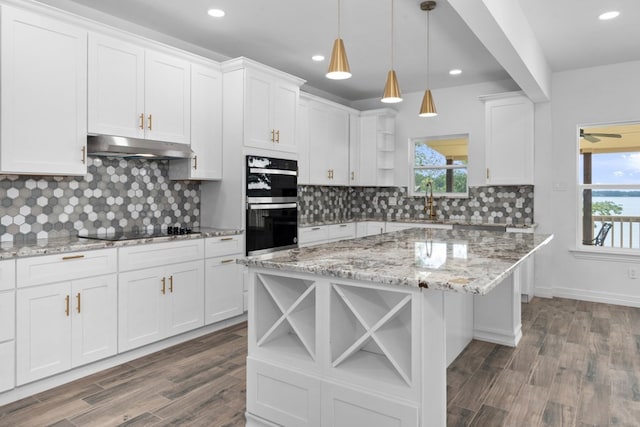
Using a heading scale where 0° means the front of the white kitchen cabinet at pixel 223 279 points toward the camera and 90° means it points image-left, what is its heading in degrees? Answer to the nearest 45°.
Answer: approximately 315°

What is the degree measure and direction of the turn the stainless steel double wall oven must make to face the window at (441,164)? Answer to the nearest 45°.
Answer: approximately 90° to its left

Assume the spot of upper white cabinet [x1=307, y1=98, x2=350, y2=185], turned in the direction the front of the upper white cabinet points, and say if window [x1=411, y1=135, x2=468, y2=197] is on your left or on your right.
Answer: on your left

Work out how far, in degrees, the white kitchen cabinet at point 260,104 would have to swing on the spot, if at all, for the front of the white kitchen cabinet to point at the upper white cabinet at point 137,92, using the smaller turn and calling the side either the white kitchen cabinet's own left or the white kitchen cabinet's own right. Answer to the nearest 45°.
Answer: approximately 90° to the white kitchen cabinet's own right

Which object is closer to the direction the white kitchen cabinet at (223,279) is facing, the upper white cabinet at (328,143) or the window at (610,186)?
the window

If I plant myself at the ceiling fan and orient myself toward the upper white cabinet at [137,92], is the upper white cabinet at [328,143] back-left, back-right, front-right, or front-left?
front-right

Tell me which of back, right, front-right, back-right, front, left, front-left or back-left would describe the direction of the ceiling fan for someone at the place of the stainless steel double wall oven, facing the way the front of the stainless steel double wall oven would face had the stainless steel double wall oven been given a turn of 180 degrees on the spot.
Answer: back-right

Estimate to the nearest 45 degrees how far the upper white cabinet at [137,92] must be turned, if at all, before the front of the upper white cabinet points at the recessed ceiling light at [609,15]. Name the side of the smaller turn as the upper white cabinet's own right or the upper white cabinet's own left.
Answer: approximately 45° to the upper white cabinet's own left

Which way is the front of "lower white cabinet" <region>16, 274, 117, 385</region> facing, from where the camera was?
facing the viewer and to the right of the viewer

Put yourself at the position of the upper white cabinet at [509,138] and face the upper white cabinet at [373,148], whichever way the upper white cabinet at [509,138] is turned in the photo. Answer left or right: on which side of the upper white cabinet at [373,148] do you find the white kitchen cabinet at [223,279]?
left

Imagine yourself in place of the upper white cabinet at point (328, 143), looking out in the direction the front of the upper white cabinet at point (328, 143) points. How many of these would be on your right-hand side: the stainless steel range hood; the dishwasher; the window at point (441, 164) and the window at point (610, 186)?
1

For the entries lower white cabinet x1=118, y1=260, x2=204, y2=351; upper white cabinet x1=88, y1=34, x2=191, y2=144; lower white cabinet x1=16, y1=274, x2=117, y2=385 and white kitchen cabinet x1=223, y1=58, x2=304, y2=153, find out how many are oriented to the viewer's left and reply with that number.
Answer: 0

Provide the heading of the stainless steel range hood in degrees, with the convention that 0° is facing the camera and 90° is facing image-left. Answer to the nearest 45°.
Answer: approximately 315°

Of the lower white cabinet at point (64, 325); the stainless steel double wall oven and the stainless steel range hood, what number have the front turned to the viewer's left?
0

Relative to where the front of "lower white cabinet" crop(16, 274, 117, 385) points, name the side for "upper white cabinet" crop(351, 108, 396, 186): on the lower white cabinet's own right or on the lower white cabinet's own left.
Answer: on the lower white cabinet's own left

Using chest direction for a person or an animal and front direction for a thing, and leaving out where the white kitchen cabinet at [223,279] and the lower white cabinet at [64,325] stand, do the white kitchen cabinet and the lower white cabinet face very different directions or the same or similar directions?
same or similar directions

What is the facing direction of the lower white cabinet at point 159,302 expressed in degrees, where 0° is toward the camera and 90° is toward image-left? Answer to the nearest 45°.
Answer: approximately 315°
